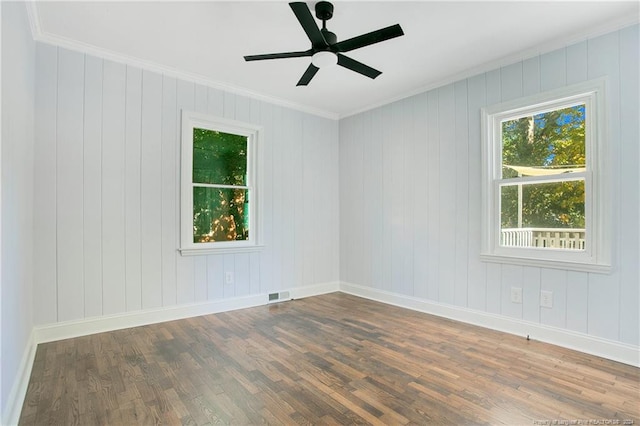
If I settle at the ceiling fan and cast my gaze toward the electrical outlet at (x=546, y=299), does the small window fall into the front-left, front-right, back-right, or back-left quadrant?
back-left

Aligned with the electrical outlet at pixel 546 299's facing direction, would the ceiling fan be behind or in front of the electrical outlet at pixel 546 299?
in front
